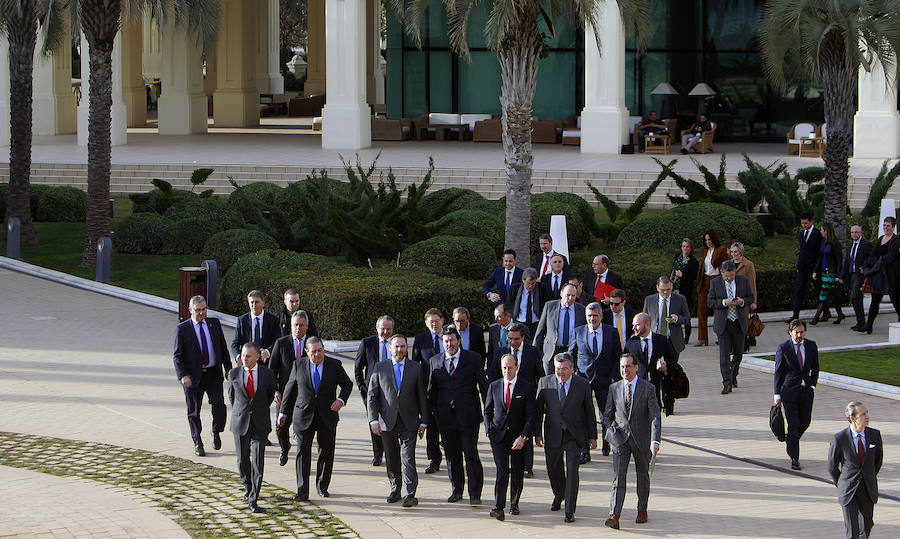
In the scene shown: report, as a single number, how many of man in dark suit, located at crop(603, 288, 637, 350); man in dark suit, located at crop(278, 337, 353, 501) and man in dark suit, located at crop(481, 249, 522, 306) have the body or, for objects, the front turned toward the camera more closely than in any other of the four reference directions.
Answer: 3

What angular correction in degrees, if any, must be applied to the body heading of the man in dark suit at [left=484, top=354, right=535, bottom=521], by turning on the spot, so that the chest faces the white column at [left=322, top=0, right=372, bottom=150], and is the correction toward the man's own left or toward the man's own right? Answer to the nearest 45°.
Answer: approximately 180°

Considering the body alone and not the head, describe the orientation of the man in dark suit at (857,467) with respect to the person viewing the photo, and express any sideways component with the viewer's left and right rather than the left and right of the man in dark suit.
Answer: facing the viewer

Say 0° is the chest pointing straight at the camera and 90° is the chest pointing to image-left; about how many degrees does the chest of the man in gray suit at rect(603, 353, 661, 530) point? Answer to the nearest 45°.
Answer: approximately 0°

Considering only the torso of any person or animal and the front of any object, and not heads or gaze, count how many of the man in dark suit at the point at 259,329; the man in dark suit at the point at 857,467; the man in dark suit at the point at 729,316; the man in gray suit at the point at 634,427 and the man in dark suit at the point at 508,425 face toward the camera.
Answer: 5

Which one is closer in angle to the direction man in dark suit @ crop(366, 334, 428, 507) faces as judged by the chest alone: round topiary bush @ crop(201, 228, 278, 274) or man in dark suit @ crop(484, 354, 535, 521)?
the man in dark suit

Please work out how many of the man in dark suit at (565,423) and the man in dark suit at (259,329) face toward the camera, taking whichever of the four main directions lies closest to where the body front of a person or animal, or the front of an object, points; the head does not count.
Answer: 2

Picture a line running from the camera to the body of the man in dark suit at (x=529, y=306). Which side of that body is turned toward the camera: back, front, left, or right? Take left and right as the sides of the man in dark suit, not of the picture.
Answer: front

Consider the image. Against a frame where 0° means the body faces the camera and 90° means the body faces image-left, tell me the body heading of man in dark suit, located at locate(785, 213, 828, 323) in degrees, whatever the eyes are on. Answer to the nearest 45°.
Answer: approximately 45°

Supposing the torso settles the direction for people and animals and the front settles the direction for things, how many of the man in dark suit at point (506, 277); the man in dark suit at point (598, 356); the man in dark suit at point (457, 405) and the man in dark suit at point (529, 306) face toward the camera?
4

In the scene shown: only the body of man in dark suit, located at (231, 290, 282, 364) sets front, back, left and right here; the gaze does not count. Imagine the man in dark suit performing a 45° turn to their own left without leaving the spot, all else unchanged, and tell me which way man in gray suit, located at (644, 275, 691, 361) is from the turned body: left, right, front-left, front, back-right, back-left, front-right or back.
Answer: front-left

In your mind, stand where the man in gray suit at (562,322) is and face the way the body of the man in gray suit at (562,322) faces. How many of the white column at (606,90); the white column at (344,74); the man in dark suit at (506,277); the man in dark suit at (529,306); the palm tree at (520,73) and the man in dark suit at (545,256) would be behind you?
6

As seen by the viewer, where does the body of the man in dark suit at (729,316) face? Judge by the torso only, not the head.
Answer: toward the camera

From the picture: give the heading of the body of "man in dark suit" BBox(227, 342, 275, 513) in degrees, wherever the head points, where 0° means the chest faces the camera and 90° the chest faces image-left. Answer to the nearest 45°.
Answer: approximately 0°

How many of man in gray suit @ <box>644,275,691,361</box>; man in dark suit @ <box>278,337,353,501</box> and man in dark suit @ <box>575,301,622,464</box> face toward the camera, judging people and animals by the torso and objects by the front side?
3

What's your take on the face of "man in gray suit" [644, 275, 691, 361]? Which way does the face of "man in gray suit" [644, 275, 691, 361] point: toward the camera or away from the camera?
toward the camera
